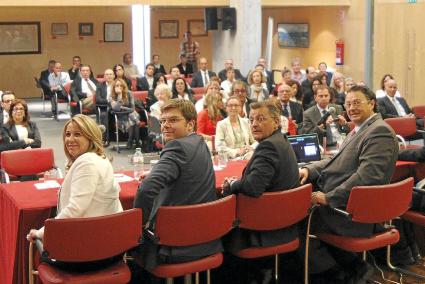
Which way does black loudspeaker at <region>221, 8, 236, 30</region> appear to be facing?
toward the camera

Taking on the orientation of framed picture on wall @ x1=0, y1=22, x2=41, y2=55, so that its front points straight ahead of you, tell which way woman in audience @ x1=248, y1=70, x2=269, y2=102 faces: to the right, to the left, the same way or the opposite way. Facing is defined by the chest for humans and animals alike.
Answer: the same way

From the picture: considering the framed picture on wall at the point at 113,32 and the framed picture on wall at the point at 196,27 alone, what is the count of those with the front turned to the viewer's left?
0

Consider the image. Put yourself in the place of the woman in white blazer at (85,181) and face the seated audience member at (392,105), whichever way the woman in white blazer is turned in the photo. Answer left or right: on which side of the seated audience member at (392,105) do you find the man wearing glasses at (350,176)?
right

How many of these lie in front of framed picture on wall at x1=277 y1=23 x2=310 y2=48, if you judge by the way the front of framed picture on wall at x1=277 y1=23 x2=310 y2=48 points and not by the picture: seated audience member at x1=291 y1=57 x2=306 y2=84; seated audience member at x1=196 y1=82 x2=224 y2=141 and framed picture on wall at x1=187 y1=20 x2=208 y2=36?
2

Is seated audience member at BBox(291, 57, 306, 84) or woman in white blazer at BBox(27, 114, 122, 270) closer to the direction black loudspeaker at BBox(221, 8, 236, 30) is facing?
the woman in white blazer

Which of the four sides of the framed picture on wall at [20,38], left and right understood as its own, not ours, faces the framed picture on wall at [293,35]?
left

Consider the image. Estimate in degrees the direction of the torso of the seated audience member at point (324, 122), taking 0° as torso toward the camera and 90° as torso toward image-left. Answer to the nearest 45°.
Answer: approximately 0°

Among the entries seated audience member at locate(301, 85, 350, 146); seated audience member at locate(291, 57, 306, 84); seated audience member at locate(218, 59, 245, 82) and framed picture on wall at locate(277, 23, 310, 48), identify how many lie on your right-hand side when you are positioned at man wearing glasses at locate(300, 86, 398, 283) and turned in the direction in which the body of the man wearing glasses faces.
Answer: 4

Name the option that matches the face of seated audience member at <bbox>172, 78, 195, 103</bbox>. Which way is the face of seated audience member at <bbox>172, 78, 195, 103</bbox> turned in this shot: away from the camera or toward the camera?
toward the camera

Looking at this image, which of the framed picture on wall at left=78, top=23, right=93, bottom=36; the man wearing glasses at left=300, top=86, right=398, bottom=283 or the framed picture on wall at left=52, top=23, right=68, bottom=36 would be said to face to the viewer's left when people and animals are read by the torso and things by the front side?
the man wearing glasses

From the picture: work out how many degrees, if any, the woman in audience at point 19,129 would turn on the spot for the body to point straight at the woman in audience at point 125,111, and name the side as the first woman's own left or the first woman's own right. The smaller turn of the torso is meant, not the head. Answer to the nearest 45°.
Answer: approximately 135° to the first woman's own left

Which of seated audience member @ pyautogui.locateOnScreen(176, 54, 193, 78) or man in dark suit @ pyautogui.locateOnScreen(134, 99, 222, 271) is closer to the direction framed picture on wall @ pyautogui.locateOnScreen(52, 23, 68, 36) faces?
the man in dark suit

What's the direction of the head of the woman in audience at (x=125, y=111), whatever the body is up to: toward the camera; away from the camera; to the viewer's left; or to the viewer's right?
toward the camera

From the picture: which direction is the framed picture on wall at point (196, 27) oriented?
toward the camera

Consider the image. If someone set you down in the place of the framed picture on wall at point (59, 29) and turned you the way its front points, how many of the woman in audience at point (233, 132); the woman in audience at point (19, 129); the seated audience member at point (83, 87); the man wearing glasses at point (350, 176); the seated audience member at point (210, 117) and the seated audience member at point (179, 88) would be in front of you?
6

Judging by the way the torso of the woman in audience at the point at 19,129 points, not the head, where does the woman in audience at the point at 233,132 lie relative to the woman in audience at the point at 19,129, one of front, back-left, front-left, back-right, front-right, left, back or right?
front-left

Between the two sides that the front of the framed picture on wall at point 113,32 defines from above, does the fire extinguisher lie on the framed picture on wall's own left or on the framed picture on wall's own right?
on the framed picture on wall's own left
